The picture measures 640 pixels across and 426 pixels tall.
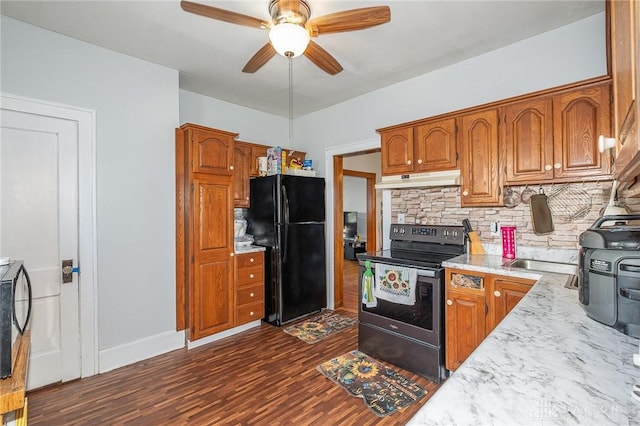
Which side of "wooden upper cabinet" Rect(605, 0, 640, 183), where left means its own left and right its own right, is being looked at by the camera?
left

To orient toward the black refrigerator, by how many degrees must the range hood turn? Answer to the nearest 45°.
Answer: approximately 45° to its right

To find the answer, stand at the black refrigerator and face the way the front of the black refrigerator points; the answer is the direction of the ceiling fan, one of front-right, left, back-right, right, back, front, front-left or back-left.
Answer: front-right

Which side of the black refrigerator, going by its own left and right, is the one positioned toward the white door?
right

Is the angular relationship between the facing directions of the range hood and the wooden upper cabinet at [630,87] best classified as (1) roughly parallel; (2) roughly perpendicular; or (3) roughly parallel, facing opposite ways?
roughly perpendicular

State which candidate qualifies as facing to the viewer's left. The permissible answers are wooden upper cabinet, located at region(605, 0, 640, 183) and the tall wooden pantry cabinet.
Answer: the wooden upper cabinet
